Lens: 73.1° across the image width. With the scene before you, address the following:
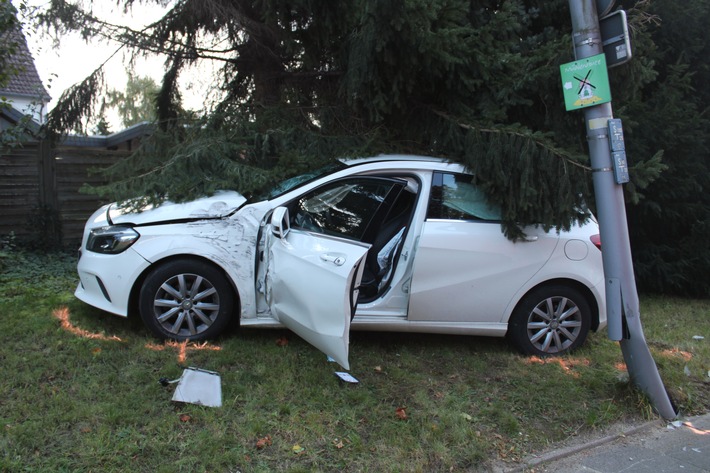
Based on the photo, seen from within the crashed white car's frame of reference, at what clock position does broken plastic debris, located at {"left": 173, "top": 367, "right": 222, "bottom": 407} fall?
The broken plastic debris is roughly at 11 o'clock from the crashed white car.

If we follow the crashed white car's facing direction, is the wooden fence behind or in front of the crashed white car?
in front

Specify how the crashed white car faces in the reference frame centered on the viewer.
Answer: facing to the left of the viewer

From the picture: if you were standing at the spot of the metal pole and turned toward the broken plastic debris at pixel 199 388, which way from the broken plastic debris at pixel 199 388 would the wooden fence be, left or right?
right

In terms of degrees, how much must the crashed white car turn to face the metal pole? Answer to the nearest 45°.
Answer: approximately 180°
